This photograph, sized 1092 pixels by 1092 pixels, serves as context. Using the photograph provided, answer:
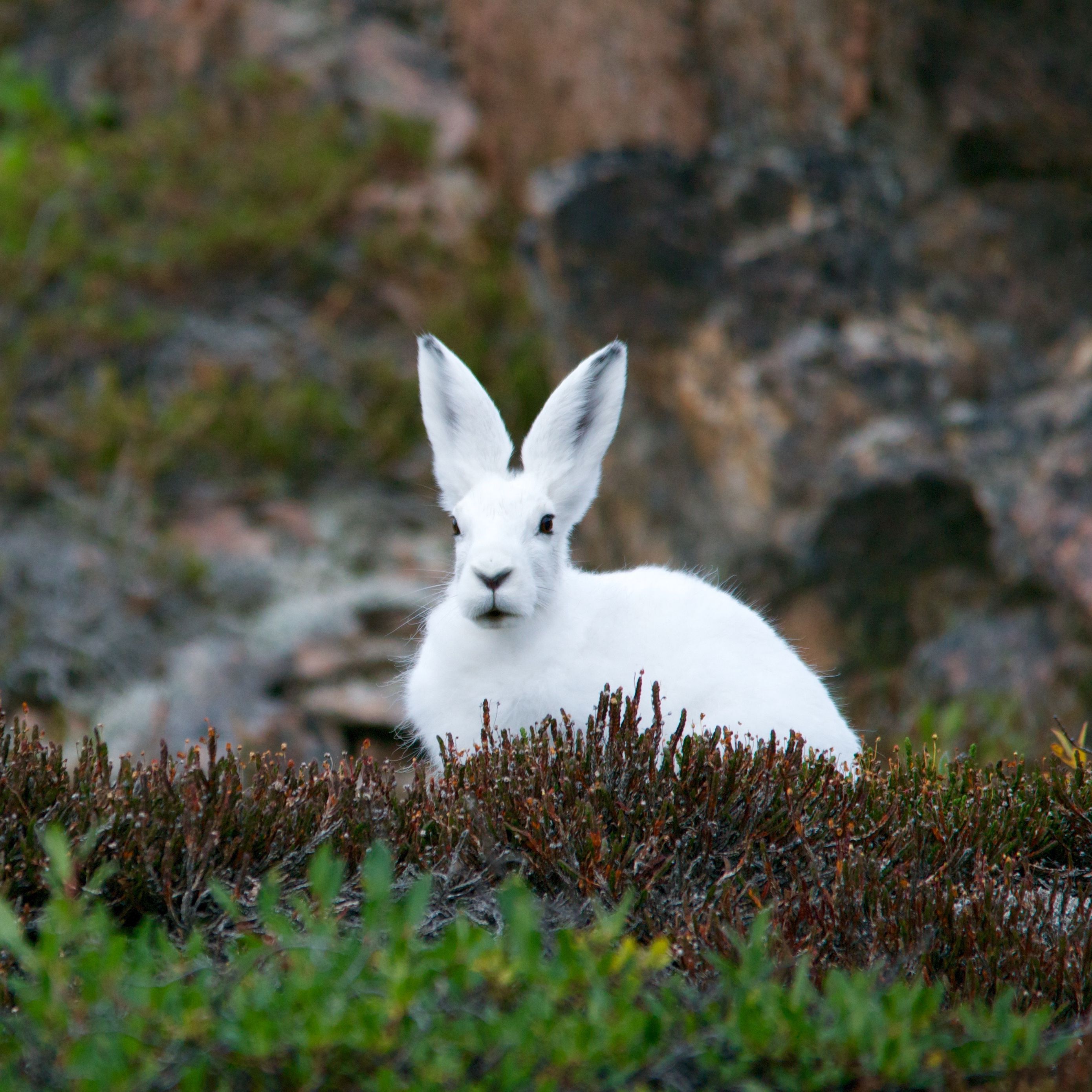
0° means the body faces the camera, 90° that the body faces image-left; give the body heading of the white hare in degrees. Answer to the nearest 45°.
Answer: approximately 45°

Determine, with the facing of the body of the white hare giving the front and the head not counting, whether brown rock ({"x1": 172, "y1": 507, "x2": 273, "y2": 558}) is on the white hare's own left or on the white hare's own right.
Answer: on the white hare's own right

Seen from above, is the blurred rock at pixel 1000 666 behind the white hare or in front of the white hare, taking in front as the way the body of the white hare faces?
behind

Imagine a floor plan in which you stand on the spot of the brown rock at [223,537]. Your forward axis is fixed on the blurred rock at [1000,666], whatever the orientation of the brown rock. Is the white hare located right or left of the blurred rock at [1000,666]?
right
